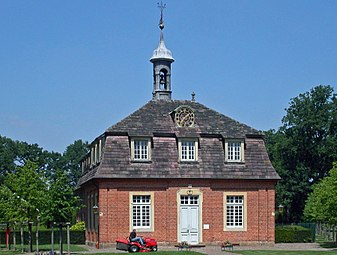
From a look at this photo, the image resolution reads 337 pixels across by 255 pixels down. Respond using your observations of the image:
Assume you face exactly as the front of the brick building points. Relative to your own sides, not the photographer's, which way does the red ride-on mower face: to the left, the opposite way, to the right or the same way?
to the left

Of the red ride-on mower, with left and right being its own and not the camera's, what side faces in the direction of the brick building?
left

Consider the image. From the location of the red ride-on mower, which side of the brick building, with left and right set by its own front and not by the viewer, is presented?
front

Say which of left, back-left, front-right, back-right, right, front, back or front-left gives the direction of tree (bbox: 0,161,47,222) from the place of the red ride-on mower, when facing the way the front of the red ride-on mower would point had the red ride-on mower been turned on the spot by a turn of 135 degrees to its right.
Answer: front-right

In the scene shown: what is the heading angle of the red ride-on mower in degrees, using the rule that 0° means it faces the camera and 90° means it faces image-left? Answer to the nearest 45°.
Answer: approximately 270°

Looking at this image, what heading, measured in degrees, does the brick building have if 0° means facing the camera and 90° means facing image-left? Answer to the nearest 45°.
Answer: approximately 0°

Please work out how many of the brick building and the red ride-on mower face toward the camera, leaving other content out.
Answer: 1
